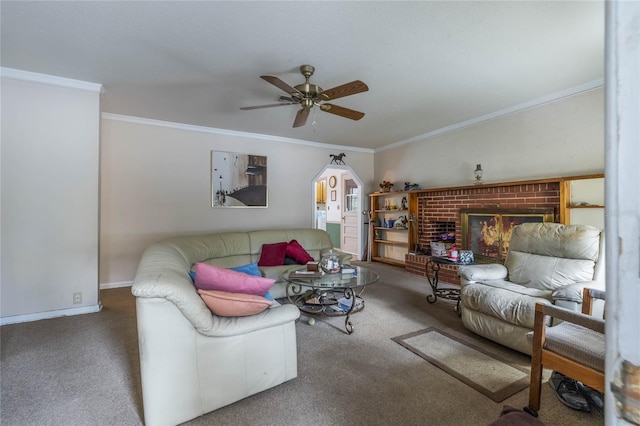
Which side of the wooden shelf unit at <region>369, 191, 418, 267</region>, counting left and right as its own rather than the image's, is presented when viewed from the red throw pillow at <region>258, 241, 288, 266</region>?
front

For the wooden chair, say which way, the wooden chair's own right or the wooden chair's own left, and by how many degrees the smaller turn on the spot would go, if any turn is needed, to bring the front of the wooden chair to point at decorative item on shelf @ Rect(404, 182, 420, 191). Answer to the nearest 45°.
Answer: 0° — it already faces it

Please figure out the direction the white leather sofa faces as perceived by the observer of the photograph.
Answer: facing the viewer and to the right of the viewer

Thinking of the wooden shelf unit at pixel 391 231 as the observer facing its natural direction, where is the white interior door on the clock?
The white interior door is roughly at 3 o'clock from the wooden shelf unit.

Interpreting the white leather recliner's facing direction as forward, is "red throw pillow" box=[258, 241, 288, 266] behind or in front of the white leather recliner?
in front

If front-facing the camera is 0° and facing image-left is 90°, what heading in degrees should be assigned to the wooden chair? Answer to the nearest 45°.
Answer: approximately 135°

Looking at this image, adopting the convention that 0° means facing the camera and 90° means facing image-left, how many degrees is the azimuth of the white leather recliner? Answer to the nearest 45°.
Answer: approximately 45°

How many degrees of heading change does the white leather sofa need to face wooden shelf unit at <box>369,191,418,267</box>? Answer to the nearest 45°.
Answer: approximately 90° to its left

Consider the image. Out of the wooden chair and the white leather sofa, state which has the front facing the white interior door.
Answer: the wooden chair

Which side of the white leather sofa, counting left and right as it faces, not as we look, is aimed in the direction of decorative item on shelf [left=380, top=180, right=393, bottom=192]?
left

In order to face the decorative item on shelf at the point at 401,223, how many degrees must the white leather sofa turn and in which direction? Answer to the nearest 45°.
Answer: approximately 90° to its left

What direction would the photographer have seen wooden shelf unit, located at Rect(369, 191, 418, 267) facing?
facing the viewer and to the left of the viewer

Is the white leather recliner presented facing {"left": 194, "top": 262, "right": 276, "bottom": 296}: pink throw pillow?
yes

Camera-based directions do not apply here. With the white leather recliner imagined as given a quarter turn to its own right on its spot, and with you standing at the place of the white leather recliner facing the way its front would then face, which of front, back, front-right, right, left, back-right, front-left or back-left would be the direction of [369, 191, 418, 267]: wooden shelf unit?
front

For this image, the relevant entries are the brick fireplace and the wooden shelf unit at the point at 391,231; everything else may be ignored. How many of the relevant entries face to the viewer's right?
0
